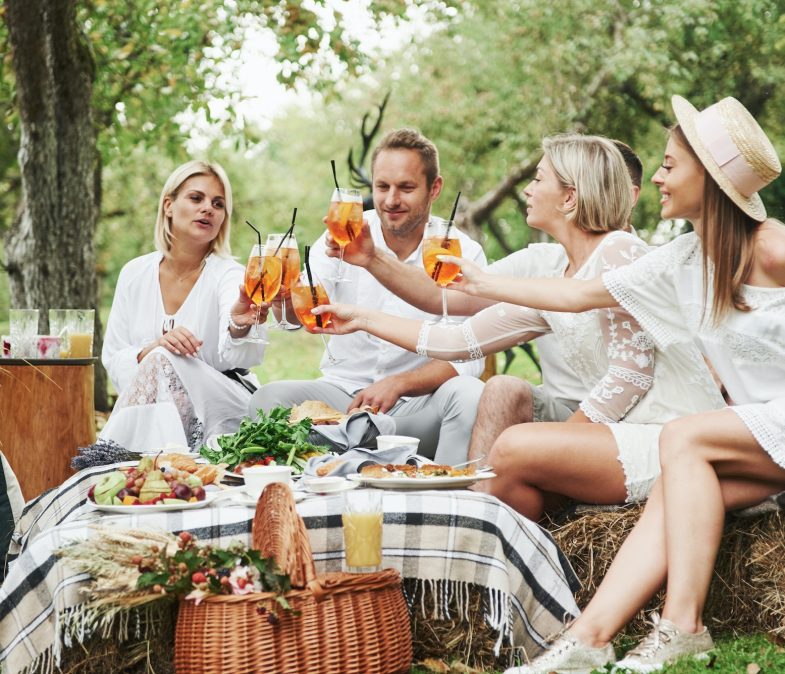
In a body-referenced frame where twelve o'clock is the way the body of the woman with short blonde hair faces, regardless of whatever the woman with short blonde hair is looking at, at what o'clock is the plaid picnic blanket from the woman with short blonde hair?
The plaid picnic blanket is roughly at 10 o'clock from the woman with short blonde hair.

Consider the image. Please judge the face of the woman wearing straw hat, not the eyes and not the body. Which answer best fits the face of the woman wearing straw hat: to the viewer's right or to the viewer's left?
to the viewer's left

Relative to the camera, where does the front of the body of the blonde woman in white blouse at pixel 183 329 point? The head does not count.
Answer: toward the camera

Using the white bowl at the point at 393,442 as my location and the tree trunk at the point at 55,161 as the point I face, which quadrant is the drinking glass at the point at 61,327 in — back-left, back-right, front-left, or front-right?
front-left

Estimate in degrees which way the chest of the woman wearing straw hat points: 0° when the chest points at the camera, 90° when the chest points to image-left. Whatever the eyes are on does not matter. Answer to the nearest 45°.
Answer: approximately 90°

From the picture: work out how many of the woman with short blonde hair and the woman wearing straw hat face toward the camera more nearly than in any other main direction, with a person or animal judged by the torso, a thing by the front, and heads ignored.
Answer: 0

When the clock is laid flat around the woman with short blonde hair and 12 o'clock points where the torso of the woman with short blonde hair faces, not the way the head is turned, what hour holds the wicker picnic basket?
The wicker picnic basket is roughly at 10 o'clock from the woman with short blonde hair.

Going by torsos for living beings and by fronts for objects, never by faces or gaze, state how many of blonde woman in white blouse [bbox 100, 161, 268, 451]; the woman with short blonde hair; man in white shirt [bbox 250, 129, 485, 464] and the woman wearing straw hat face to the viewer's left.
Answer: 2

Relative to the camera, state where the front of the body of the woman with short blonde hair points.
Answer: to the viewer's left

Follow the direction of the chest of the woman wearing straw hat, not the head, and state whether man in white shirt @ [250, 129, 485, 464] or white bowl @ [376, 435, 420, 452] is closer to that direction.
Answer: the white bowl

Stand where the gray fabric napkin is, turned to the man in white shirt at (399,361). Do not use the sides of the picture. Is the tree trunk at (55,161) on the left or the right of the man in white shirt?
left

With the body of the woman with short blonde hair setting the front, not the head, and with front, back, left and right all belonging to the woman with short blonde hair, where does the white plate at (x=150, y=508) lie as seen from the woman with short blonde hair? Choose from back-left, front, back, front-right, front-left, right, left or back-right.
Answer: front-left

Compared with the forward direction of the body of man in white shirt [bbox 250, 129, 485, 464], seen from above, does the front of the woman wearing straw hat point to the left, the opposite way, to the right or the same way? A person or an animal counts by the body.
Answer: to the right

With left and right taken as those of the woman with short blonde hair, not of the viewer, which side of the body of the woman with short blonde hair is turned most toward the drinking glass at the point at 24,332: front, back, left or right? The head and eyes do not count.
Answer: front

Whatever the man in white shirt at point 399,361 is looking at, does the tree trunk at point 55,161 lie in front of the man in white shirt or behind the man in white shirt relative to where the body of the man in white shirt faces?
behind

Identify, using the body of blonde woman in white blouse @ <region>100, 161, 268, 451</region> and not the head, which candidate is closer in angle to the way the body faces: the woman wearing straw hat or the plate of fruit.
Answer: the plate of fruit
